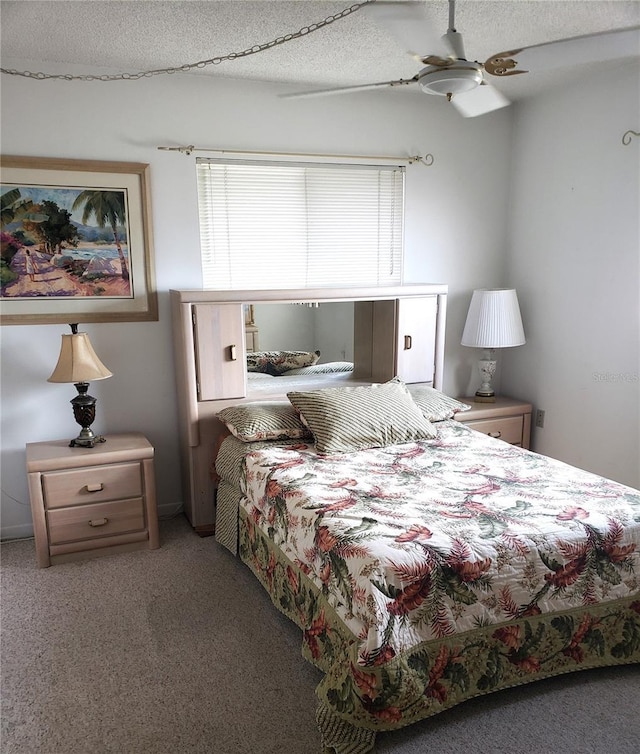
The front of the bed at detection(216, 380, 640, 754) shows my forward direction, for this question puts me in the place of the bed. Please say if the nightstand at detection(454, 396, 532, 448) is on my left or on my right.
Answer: on my left

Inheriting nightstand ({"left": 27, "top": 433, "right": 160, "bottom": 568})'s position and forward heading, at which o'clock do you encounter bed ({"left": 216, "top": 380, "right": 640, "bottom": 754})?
The bed is roughly at 11 o'clock from the nightstand.

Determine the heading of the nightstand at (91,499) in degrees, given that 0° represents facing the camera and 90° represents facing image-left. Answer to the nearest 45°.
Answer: approximately 0°

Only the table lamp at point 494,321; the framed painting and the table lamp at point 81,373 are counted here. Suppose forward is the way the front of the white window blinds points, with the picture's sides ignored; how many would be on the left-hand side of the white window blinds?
1

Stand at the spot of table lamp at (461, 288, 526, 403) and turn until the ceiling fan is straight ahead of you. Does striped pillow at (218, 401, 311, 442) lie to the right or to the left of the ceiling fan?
right

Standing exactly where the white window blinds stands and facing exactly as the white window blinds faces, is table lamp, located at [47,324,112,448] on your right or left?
on your right

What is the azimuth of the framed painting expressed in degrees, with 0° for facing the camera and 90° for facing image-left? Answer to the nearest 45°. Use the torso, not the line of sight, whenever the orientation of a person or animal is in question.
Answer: approximately 0°

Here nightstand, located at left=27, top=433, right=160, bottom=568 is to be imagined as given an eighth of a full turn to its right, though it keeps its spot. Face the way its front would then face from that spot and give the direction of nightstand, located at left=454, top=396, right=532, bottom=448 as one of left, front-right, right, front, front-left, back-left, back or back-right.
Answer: back-left

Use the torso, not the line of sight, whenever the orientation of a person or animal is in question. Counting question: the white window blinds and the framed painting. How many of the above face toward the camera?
2

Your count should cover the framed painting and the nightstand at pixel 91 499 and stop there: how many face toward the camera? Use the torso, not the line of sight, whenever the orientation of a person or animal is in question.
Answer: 2

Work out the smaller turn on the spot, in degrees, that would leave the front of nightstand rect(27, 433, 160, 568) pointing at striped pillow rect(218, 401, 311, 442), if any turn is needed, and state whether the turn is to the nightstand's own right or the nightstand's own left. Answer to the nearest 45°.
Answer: approximately 90° to the nightstand's own left

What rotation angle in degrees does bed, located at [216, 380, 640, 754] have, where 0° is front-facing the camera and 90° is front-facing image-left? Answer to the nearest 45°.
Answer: approximately 315°

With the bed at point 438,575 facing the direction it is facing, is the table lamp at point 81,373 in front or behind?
behind
